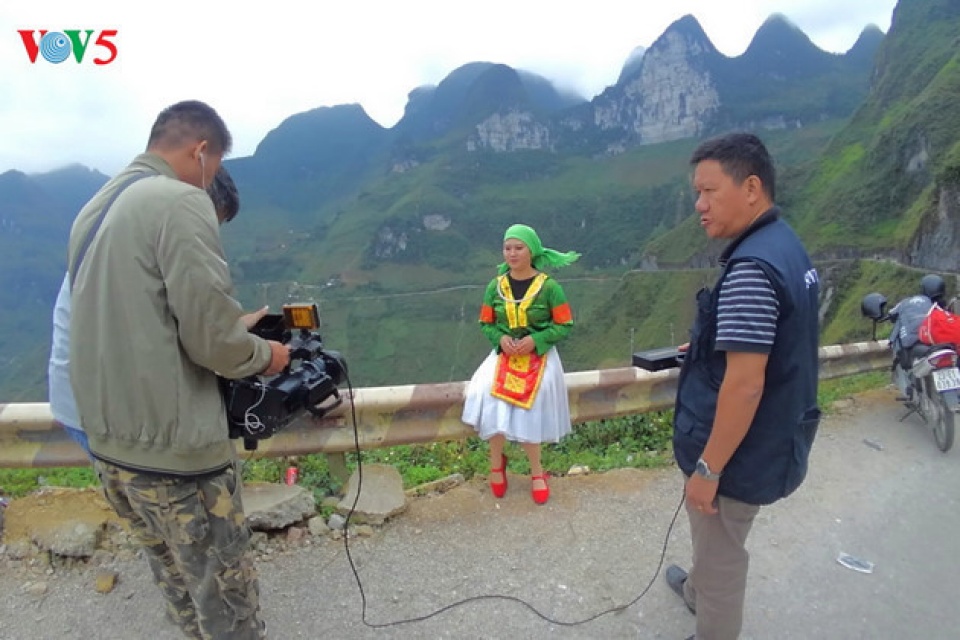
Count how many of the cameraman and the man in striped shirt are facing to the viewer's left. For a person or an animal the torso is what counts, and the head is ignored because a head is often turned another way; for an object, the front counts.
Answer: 1

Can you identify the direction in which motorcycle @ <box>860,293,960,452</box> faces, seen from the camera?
facing away from the viewer and to the left of the viewer

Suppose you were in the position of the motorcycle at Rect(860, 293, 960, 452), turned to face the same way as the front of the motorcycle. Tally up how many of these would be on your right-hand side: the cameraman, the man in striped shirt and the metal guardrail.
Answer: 0

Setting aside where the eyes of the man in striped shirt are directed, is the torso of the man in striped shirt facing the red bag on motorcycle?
no

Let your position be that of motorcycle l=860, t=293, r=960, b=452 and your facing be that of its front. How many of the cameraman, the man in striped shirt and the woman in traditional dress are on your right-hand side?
0

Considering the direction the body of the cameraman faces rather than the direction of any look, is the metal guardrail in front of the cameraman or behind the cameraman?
in front

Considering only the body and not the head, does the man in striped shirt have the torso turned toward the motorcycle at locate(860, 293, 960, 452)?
no

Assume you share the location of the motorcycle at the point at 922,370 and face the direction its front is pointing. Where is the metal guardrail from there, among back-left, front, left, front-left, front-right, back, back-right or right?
left

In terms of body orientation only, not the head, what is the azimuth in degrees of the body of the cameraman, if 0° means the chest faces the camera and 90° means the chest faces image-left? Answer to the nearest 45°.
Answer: approximately 225°

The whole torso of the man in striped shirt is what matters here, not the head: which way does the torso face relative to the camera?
to the viewer's left

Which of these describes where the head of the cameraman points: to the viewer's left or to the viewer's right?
to the viewer's right

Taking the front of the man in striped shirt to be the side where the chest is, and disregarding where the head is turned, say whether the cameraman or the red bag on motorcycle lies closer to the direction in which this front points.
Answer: the cameraman

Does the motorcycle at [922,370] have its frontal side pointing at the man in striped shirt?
no
